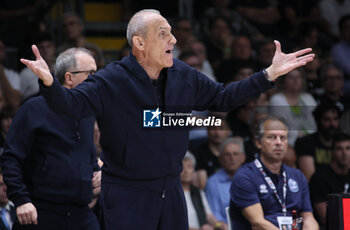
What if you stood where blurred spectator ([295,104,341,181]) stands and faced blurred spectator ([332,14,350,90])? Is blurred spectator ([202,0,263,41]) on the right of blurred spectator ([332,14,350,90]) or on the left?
left

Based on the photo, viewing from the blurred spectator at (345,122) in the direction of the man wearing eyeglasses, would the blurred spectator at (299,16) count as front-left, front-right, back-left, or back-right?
back-right

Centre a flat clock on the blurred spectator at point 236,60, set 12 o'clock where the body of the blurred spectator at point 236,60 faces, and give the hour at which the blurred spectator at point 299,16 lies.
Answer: the blurred spectator at point 299,16 is roughly at 7 o'clock from the blurred spectator at point 236,60.

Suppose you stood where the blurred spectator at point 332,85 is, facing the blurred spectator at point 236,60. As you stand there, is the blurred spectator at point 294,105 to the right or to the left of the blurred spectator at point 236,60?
left

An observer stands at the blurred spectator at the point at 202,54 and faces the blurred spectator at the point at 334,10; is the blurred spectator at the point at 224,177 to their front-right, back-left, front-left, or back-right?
back-right

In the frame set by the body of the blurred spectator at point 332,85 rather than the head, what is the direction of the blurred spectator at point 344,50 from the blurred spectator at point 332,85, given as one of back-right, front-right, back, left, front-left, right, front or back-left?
back

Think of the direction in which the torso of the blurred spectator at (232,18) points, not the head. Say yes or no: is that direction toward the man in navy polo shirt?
yes

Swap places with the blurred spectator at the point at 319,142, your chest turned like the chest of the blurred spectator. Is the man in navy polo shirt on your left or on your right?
on your right

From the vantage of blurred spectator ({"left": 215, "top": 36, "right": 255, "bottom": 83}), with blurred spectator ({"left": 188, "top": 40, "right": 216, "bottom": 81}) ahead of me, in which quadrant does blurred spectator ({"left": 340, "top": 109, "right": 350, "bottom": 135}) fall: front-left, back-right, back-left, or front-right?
back-left
